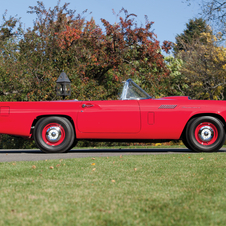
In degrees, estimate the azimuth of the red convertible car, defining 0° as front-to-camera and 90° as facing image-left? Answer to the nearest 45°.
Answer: approximately 270°

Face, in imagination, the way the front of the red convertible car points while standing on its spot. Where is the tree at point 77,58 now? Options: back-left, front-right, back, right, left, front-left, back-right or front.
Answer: left

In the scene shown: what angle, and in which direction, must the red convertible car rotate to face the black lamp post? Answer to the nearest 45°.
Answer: approximately 90° to its left

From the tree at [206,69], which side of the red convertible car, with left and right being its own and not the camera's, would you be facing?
left
